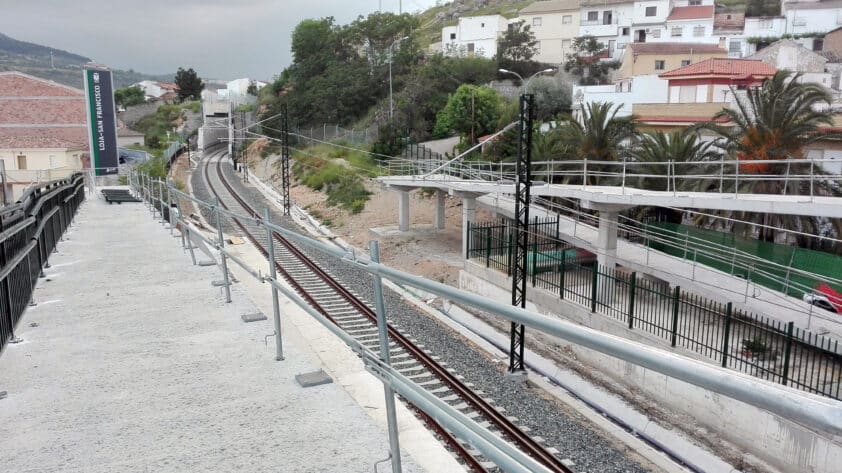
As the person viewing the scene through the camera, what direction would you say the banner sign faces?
facing the viewer

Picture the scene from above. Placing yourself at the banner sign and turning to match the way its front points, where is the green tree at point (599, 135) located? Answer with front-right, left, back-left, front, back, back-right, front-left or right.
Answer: front-left

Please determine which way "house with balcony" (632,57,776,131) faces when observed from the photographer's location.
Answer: facing the viewer and to the left of the viewer

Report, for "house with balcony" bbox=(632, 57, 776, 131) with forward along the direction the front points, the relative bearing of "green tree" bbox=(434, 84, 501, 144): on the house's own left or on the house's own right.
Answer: on the house's own right

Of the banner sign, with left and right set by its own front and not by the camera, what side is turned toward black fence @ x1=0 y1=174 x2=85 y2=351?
front

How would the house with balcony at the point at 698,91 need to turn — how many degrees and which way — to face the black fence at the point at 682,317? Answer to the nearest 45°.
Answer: approximately 45° to its left

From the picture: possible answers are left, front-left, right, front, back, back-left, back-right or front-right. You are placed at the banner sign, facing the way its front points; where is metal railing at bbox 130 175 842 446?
front

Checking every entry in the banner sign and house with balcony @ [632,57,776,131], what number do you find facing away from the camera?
0

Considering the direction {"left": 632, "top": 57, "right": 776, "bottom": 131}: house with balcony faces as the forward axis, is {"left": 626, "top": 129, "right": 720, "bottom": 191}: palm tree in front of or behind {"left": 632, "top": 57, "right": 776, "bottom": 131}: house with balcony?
in front

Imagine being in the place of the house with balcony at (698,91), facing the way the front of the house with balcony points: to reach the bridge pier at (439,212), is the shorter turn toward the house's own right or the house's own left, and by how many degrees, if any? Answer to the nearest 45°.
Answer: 0° — it already faces it

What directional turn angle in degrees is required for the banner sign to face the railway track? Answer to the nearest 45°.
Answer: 0° — it already faces it

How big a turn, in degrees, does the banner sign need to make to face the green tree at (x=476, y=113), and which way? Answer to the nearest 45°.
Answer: approximately 90° to its left

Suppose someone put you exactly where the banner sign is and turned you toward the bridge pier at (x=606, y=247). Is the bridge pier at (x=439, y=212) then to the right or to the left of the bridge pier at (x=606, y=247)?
left

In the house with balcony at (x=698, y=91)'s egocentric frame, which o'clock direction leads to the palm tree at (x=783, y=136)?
The palm tree is roughly at 10 o'clock from the house with balcony.
